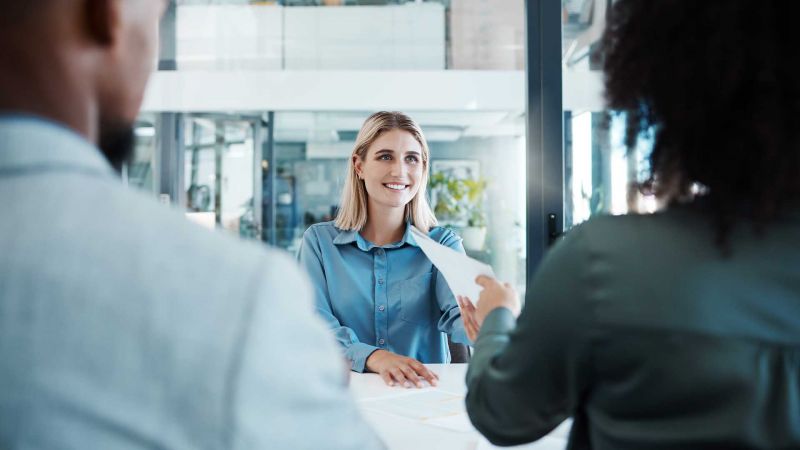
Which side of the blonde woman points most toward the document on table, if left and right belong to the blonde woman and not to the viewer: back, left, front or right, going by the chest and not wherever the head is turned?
front

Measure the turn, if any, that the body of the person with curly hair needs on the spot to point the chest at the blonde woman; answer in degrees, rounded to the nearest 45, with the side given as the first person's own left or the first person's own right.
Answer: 0° — they already face them

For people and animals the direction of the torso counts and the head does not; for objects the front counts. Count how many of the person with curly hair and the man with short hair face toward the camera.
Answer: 0

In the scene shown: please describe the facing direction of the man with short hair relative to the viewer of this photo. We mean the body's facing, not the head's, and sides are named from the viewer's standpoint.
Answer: facing away from the viewer and to the right of the viewer

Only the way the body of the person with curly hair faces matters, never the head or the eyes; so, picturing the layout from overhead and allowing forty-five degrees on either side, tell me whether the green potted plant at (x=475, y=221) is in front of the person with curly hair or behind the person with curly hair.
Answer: in front

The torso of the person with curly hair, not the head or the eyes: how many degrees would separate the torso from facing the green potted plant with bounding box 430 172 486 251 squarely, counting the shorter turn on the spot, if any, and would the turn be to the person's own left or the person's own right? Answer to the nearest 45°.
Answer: approximately 45° to the person's own right

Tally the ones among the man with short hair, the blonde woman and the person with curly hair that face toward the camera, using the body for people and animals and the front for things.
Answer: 1

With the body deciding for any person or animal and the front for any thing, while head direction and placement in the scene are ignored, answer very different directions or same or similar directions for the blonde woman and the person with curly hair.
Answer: very different directions

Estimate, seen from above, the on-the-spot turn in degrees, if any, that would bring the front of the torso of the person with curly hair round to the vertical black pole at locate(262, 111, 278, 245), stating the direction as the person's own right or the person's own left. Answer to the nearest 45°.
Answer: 0° — they already face it

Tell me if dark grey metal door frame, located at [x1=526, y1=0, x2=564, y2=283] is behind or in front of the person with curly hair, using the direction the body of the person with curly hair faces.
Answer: in front

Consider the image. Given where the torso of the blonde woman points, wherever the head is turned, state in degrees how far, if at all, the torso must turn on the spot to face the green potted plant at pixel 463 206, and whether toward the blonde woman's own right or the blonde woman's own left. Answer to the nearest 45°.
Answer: approximately 180°

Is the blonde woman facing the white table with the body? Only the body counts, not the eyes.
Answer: yes

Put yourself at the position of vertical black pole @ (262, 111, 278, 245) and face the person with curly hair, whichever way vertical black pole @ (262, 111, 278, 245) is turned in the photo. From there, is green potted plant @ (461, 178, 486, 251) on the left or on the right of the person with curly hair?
left

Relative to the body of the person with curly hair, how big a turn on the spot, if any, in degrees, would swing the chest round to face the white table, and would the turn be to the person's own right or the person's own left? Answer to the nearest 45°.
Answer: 0° — they already face it

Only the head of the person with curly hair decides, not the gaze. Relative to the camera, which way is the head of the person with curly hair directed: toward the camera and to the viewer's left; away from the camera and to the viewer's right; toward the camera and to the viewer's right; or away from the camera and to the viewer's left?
away from the camera and to the viewer's left

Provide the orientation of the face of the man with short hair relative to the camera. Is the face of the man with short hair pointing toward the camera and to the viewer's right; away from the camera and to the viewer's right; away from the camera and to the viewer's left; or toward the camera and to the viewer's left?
away from the camera and to the viewer's right
